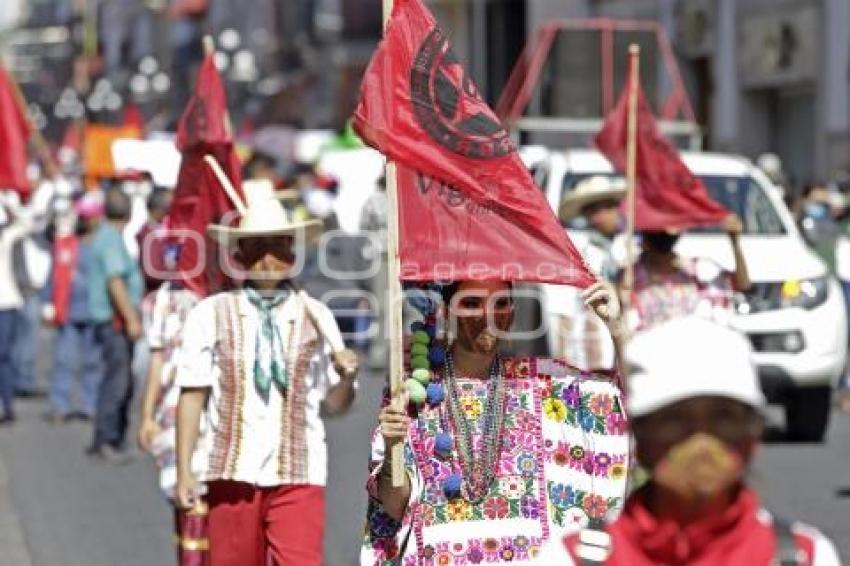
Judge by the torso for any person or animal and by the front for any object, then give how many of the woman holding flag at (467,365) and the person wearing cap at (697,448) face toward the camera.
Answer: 2

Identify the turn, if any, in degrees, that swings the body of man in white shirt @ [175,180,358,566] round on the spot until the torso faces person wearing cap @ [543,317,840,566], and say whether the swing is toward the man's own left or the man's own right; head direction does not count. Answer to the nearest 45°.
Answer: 0° — they already face them

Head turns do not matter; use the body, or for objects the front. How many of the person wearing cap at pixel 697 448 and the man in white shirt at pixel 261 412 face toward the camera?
2

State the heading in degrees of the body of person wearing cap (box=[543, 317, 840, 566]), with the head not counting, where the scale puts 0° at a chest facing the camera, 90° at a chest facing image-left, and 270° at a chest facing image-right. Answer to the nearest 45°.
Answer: approximately 0°

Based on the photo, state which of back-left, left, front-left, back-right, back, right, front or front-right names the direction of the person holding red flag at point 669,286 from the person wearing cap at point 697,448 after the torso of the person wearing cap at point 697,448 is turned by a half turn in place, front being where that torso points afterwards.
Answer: front

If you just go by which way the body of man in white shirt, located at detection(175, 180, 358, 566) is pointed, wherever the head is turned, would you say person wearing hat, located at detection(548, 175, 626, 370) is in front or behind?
behind

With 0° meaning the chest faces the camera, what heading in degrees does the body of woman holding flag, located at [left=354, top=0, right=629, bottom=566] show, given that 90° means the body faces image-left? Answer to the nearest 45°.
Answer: approximately 0°

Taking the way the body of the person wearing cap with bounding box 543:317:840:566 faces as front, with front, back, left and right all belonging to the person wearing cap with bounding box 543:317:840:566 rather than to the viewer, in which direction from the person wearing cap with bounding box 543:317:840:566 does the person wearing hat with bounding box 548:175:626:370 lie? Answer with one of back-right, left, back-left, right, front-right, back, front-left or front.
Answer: back
